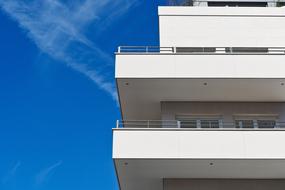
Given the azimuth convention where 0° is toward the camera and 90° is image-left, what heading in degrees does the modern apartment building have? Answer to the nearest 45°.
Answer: approximately 0°
